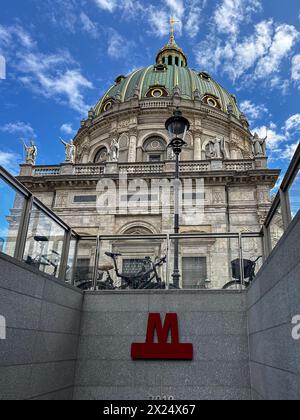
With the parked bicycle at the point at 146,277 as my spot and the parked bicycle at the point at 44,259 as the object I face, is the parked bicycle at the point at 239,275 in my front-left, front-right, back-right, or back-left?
back-left

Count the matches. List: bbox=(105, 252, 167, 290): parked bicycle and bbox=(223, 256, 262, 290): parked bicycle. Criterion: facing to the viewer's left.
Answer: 1
